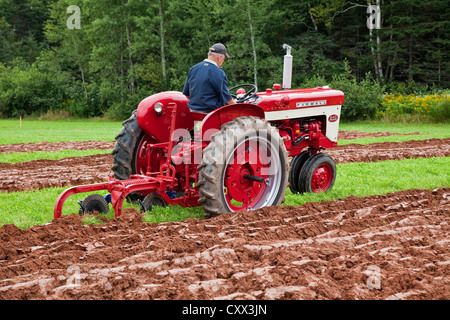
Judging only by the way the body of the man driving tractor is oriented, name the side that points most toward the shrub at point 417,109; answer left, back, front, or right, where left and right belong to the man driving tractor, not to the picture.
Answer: front

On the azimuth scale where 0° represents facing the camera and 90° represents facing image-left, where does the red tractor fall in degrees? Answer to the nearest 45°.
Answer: approximately 225°

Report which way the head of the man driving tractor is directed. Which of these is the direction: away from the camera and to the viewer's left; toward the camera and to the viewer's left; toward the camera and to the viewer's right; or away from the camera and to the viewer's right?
away from the camera and to the viewer's right

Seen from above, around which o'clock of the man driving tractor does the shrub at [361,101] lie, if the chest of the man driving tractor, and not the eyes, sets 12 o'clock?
The shrub is roughly at 11 o'clock from the man driving tractor.

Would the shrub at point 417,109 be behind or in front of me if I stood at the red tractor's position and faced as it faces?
in front

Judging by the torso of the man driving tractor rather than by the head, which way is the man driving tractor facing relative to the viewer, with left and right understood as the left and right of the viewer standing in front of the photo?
facing away from the viewer and to the right of the viewer
